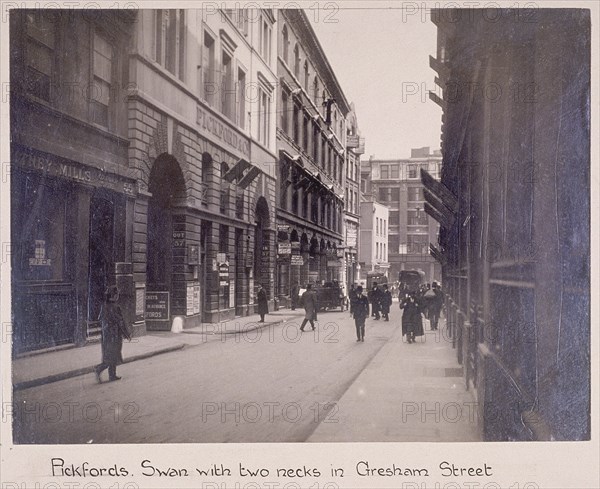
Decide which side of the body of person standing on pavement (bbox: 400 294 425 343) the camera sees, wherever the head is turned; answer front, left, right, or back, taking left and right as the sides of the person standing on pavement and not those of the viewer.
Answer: front

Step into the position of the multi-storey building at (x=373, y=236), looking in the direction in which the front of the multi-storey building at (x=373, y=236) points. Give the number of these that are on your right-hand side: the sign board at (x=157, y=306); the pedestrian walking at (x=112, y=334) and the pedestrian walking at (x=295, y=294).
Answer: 3

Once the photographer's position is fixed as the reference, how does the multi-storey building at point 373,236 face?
facing the viewer and to the right of the viewer
